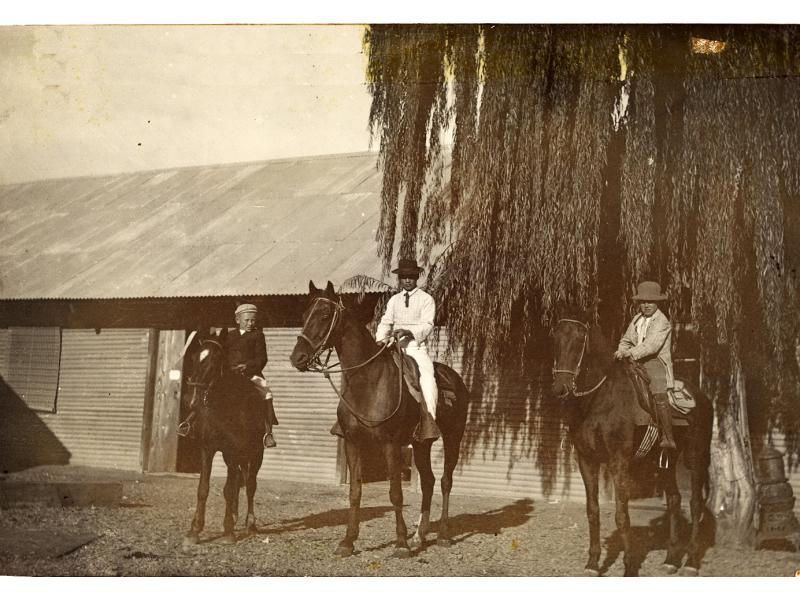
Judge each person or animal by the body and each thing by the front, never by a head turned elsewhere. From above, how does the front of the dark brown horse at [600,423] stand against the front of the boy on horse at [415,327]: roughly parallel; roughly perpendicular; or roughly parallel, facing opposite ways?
roughly parallel

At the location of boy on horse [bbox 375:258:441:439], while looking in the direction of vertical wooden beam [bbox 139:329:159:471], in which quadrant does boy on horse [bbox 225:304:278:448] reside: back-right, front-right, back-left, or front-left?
front-left

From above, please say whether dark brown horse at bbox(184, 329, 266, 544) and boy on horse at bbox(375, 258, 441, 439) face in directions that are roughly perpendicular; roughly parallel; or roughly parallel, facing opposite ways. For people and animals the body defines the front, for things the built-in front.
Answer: roughly parallel

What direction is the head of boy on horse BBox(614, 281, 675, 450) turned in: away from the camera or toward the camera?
toward the camera

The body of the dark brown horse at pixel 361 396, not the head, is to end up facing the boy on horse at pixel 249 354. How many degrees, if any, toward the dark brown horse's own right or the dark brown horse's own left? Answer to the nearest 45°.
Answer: approximately 90° to the dark brown horse's own right

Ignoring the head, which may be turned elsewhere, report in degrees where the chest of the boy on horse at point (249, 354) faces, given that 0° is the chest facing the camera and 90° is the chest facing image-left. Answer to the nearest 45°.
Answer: approximately 45°

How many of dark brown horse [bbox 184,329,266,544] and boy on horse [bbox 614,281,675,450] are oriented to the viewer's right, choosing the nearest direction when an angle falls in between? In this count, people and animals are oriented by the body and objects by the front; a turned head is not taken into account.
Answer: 0

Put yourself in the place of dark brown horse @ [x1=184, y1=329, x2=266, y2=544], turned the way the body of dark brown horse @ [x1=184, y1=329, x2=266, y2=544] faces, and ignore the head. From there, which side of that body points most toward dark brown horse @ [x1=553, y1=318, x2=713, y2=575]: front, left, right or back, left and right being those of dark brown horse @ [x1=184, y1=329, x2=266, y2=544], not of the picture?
left

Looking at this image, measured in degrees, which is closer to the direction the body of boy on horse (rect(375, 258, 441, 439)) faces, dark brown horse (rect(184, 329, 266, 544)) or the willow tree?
the dark brown horse

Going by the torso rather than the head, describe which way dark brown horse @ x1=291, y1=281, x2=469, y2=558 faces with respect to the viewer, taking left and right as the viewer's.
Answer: facing the viewer and to the left of the viewer

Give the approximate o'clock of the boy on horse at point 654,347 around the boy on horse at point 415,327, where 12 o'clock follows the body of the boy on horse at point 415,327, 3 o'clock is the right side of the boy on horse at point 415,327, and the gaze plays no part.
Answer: the boy on horse at point 654,347 is roughly at 8 o'clock from the boy on horse at point 415,327.

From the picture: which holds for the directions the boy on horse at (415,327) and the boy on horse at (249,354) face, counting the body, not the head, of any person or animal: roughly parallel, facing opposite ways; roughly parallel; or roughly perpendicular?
roughly parallel

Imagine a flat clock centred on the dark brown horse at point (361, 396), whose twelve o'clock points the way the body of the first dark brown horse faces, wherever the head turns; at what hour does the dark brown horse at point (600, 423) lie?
The dark brown horse at point (600, 423) is roughly at 8 o'clock from the dark brown horse at point (361, 396).

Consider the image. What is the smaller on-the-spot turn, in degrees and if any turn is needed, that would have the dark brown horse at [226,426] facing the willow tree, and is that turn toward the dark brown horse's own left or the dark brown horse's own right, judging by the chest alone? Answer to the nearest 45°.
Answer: approximately 135° to the dark brown horse's own left

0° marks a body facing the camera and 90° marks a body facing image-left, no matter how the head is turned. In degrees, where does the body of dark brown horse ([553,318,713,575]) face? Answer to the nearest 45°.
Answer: approximately 45°
